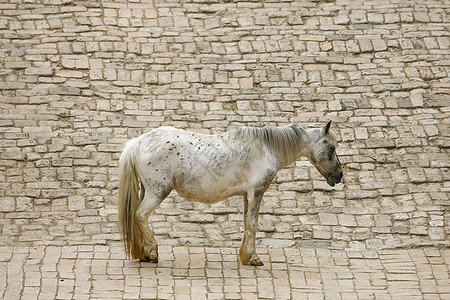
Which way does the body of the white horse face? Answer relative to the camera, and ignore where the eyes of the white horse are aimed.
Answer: to the viewer's right
